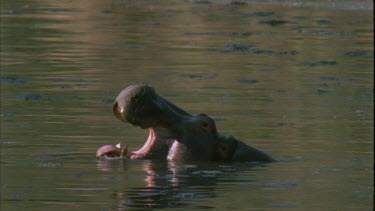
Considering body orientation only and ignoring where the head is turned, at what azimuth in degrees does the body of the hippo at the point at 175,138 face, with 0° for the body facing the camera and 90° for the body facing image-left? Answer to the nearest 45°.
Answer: approximately 90°
